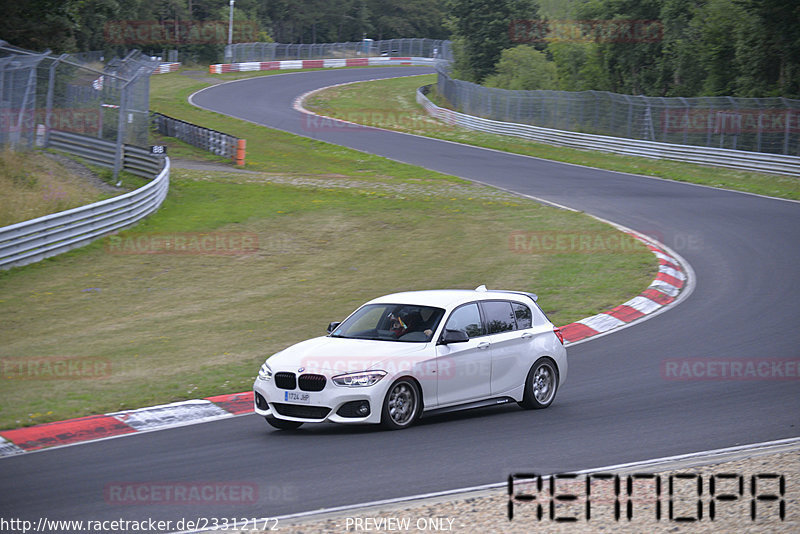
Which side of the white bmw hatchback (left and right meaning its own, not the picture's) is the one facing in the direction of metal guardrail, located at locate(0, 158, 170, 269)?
right

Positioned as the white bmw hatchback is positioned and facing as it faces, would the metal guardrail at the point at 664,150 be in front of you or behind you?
behind

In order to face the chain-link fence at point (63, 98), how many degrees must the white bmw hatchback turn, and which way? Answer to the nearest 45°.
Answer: approximately 90° to its right

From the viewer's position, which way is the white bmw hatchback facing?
facing the viewer and to the left of the viewer

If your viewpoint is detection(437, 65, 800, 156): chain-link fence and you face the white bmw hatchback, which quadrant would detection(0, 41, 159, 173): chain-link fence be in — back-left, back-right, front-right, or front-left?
front-right

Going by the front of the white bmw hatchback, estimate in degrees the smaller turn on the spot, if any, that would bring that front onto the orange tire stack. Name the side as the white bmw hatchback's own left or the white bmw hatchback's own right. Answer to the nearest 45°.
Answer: approximately 135° to the white bmw hatchback's own right

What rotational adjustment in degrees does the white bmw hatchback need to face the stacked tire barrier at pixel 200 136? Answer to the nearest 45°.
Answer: approximately 135° to its right

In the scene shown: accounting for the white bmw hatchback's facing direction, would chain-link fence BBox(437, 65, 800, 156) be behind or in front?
behind

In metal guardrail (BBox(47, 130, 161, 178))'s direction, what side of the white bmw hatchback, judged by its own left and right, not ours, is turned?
right

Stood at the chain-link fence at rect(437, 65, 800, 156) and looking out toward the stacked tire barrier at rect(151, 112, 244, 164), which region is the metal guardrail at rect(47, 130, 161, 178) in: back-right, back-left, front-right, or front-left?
front-left
